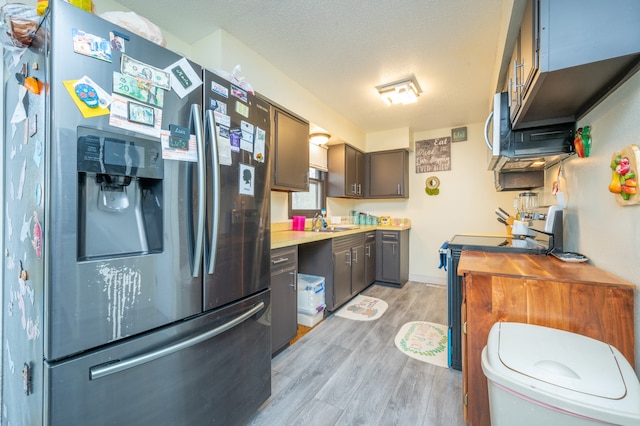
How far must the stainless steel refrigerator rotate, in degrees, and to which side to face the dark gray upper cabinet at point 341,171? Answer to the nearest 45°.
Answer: approximately 90° to its left

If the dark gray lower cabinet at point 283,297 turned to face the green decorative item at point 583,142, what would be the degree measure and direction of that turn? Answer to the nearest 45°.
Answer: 0° — it already faces it

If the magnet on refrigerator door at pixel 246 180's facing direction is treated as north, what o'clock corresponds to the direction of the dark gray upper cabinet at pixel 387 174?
The dark gray upper cabinet is roughly at 9 o'clock from the magnet on refrigerator door.

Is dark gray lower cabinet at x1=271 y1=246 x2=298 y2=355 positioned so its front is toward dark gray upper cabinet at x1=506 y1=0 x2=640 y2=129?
yes

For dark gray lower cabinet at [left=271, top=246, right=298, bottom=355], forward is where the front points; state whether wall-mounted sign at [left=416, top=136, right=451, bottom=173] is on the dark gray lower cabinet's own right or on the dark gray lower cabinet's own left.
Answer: on the dark gray lower cabinet's own left

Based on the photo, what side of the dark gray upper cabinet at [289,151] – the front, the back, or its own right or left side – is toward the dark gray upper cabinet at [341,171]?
left

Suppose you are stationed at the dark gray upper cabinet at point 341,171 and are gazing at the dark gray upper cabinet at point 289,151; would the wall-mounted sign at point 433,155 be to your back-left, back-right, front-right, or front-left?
back-left

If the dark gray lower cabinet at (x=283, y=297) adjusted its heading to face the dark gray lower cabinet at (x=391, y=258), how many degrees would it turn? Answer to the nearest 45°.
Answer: approximately 90° to its left

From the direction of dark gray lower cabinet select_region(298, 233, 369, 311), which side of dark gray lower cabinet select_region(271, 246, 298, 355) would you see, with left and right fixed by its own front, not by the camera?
left
